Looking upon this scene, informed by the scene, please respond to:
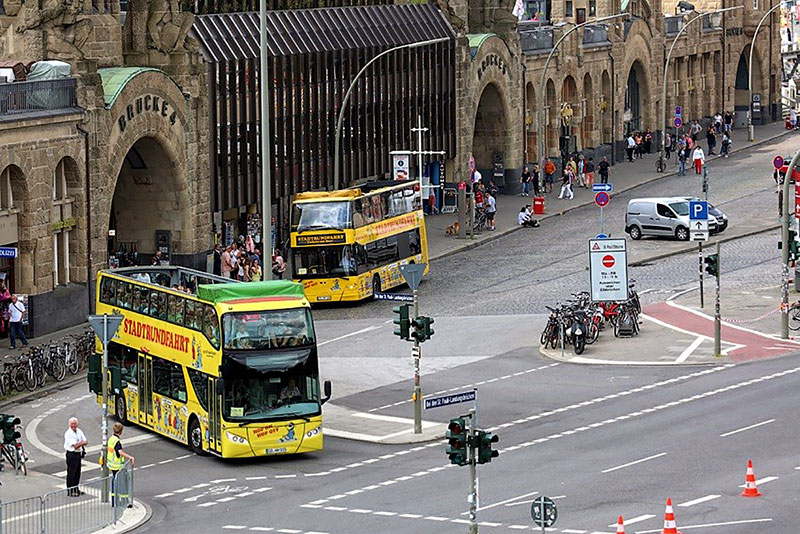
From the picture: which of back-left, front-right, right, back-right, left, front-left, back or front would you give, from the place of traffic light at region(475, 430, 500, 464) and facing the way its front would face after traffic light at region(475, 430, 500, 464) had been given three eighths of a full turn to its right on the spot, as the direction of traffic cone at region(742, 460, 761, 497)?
back

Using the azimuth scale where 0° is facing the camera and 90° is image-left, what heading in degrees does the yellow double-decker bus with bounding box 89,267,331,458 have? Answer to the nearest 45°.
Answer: approximately 315°

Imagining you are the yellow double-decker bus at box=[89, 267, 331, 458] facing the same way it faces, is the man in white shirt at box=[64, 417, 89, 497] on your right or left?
on your right

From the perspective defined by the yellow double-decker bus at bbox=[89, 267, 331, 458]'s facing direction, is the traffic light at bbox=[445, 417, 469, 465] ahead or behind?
ahead
